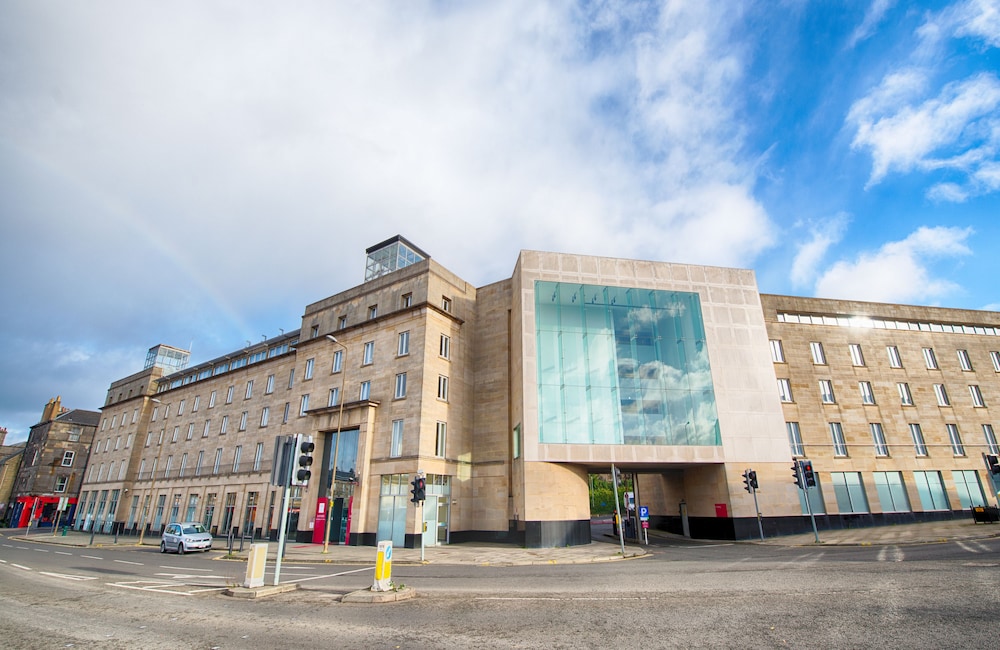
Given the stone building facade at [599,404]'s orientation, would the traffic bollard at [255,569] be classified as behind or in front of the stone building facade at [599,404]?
in front

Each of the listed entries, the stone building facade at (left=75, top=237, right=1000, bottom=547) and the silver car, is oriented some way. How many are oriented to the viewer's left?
0

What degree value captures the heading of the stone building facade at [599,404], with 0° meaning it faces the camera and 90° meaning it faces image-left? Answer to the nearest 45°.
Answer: approximately 0°

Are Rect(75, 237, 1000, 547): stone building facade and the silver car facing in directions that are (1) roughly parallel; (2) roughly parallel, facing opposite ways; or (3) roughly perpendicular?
roughly perpendicular

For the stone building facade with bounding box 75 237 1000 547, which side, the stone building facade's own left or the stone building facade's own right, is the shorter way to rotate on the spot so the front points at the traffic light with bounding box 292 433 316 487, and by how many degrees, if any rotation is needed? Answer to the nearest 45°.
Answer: approximately 45° to the stone building facade's own right

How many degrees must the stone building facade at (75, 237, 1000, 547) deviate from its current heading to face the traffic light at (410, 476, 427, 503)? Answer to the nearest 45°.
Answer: approximately 45° to its right

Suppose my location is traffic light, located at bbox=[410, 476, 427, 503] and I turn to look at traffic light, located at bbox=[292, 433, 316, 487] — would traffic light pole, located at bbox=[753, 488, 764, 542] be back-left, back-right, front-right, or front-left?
back-left
